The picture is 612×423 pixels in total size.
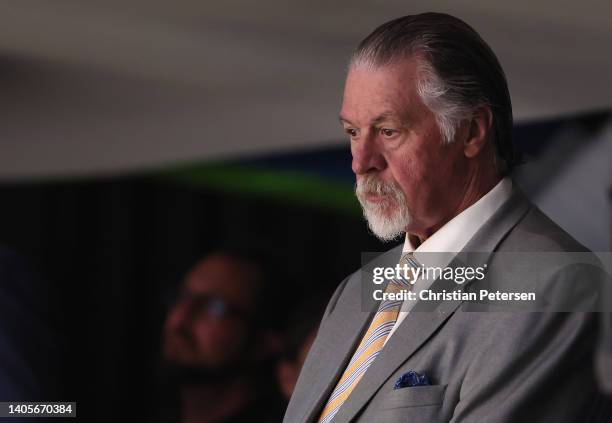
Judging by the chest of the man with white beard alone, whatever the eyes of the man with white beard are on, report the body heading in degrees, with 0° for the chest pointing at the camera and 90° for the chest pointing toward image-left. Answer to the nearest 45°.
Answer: approximately 45°

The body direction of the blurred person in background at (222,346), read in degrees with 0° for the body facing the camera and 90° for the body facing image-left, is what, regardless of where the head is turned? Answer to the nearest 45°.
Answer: approximately 45°

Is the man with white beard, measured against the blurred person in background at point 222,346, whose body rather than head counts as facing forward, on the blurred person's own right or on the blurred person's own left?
on the blurred person's own left

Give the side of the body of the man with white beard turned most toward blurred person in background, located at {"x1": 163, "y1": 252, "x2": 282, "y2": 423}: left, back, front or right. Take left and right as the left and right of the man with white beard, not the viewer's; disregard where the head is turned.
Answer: right

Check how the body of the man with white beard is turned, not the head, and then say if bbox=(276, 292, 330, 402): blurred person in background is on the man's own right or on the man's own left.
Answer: on the man's own right
